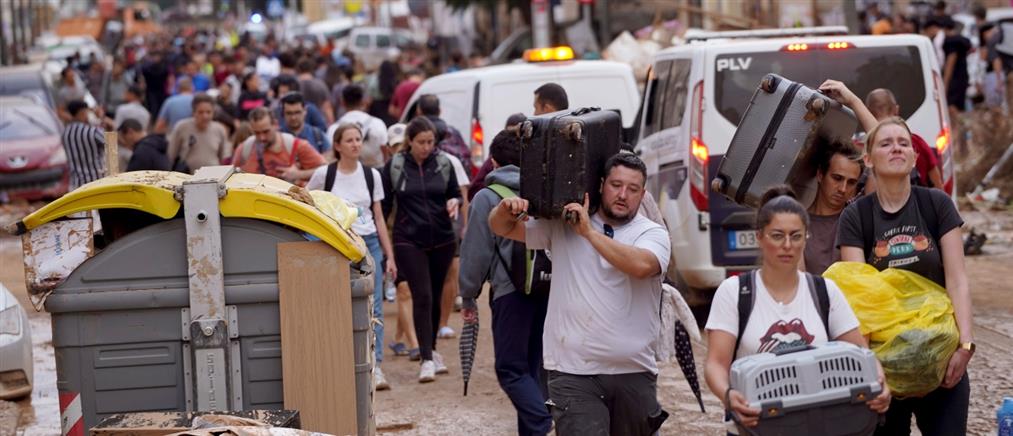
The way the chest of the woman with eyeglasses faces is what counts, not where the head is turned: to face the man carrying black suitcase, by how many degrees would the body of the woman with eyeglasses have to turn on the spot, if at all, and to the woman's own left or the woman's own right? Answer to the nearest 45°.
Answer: approximately 135° to the woman's own right

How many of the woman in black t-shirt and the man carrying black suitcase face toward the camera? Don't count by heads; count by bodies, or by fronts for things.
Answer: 2

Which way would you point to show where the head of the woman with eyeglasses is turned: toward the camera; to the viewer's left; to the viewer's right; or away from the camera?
toward the camera

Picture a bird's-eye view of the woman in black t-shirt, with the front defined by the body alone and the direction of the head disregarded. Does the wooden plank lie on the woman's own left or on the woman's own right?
on the woman's own right

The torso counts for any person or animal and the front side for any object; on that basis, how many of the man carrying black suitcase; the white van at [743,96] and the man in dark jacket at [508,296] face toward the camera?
1

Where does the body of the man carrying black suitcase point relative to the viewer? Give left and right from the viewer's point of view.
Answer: facing the viewer

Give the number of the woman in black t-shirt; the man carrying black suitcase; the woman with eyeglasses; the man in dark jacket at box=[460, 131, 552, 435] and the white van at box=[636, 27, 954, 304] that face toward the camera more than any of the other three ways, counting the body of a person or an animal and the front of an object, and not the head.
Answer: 3

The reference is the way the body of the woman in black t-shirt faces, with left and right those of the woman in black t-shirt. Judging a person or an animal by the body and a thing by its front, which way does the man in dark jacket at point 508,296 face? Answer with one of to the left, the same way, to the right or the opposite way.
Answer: the opposite way

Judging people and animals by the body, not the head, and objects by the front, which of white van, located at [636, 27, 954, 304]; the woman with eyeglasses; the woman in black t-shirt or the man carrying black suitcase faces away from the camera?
the white van

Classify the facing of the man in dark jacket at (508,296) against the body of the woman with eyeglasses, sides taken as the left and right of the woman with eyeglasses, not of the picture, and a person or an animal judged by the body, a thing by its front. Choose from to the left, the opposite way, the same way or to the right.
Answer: the opposite way

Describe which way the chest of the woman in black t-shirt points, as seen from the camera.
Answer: toward the camera

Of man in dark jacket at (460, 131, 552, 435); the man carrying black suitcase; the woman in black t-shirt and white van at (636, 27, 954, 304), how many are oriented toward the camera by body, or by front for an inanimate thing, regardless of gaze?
2

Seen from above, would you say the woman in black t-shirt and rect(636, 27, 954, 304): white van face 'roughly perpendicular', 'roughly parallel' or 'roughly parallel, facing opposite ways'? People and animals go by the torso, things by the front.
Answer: roughly parallel, facing opposite ways

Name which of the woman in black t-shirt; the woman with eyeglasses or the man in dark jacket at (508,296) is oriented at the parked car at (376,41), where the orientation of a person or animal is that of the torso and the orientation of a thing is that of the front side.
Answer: the man in dark jacket

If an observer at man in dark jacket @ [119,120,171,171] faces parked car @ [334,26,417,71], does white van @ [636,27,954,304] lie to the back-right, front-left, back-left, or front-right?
back-right

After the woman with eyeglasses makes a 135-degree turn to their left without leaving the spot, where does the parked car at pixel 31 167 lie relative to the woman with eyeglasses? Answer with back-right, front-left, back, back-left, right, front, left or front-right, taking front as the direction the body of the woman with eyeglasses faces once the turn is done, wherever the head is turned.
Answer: left
